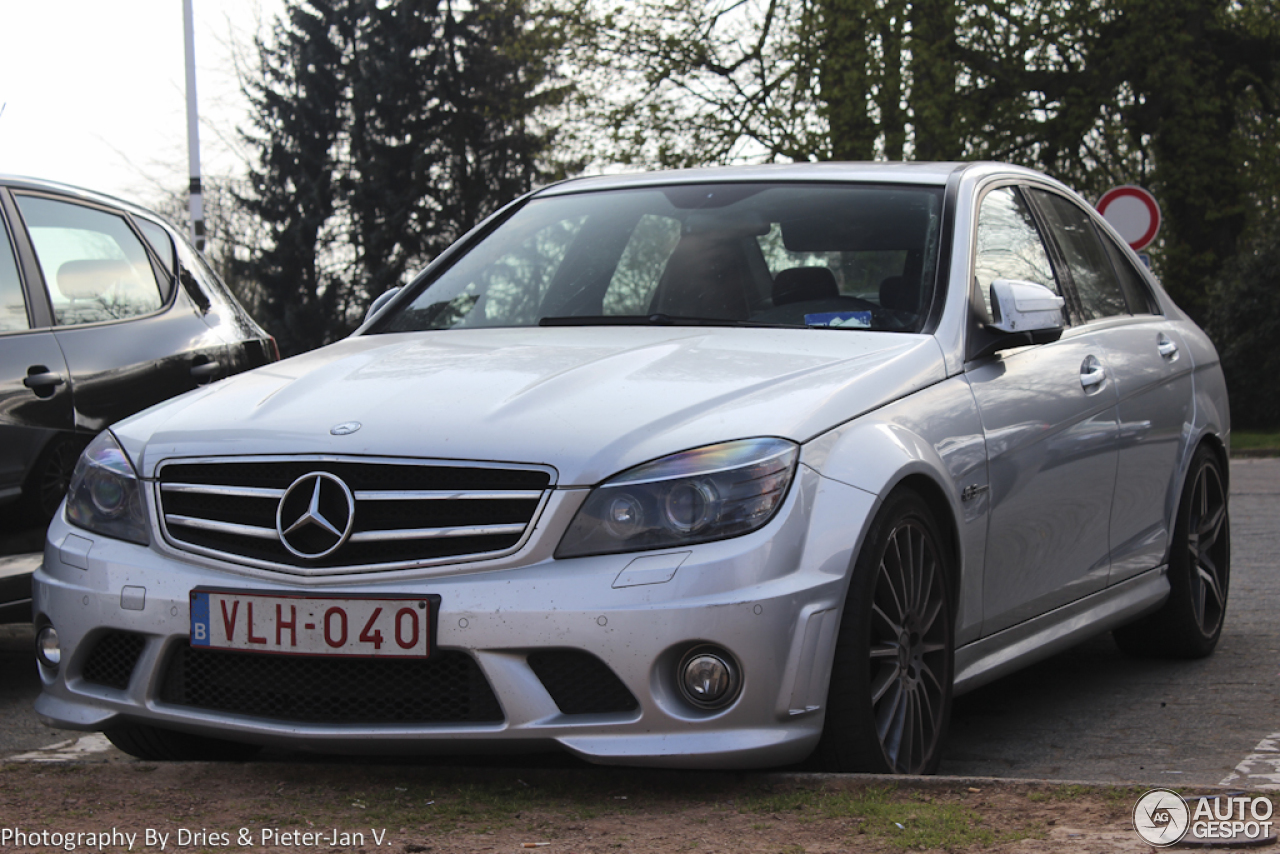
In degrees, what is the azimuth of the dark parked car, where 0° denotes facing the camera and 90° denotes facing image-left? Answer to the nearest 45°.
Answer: approximately 45°

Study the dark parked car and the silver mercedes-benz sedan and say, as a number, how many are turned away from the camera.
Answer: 0

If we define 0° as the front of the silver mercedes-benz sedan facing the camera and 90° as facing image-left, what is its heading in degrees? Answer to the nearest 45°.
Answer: approximately 45°

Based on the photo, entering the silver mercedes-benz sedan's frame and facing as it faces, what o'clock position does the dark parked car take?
The dark parked car is roughly at 3 o'clock from the silver mercedes-benz sedan.
